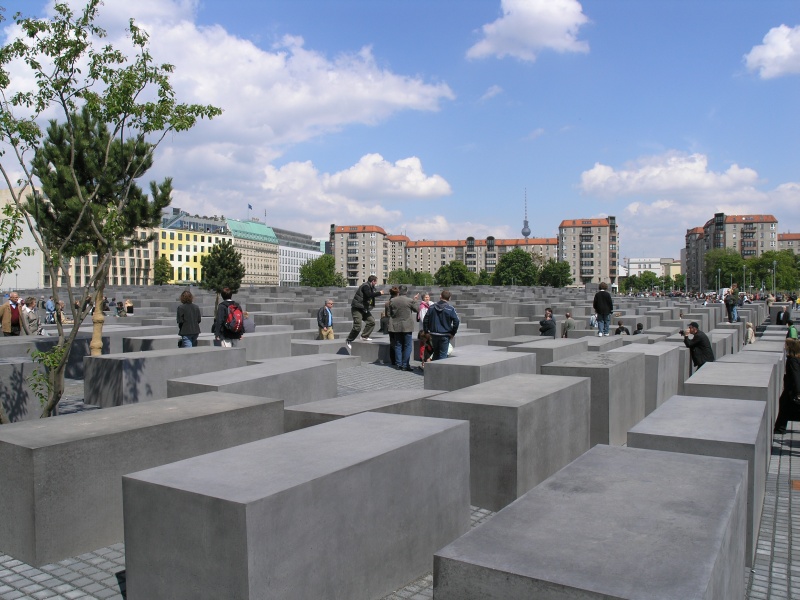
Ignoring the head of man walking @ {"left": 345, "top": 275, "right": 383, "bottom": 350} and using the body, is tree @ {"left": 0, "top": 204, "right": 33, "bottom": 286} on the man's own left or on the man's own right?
on the man's own right
